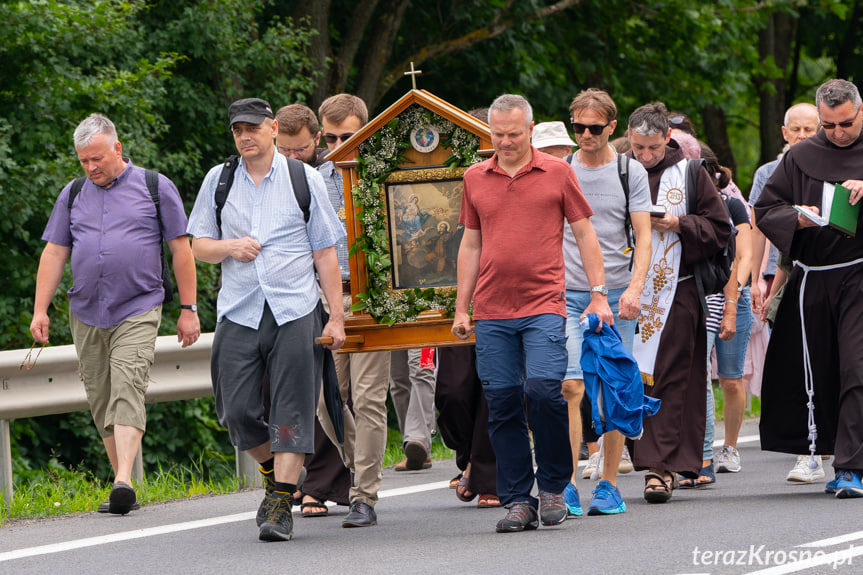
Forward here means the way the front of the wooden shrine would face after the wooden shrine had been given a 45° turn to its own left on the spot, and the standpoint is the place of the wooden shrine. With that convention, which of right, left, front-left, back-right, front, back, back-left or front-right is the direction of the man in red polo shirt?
front

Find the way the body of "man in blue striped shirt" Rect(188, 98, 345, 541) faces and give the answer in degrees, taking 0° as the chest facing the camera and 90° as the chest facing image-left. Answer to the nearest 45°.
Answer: approximately 0°

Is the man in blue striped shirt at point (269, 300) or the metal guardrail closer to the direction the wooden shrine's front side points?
the man in blue striped shirt

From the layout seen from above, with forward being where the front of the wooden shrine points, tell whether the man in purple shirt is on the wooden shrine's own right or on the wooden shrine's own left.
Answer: on the wooden shrine's own right

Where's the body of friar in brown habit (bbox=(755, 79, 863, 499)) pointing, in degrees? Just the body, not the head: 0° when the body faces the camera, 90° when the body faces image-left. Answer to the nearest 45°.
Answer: approximately 0°

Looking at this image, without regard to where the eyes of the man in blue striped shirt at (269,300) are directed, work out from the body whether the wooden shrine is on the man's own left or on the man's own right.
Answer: on the man's own left

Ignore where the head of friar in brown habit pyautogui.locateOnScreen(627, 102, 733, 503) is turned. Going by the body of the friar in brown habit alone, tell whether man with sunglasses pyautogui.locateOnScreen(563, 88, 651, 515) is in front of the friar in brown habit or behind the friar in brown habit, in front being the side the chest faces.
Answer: in front

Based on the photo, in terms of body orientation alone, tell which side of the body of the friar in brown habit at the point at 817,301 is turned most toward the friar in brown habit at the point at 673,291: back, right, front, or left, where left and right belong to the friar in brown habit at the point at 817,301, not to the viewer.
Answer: right

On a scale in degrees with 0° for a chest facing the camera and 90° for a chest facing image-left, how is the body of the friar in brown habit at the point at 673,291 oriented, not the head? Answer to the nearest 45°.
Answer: approximately 45°

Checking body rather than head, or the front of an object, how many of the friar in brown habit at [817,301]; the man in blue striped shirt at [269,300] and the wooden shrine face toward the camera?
3
